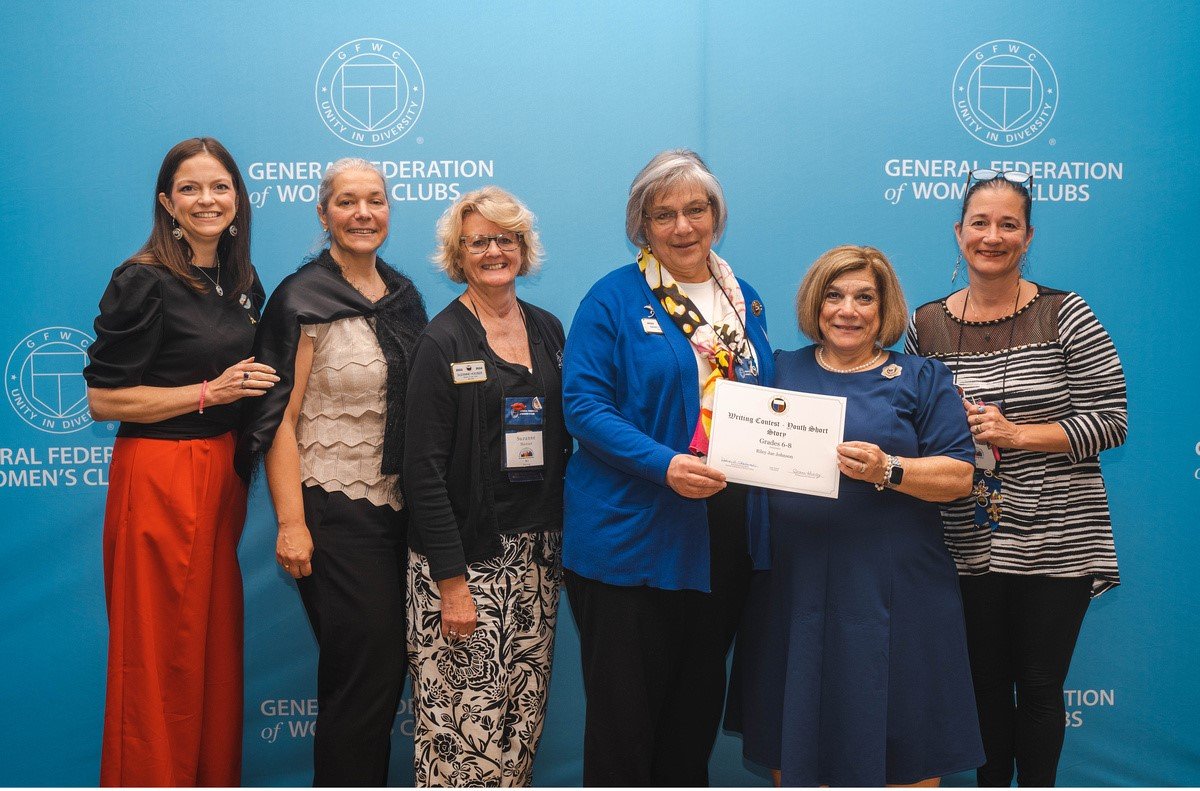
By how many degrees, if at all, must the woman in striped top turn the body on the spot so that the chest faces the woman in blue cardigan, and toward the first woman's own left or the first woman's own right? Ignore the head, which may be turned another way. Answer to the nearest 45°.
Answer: approximately 45° to the first woman's own right

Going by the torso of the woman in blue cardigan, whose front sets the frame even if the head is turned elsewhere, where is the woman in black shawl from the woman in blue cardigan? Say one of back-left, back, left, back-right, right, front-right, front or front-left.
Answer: back-right

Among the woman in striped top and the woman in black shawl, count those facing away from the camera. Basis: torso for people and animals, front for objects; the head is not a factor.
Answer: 0

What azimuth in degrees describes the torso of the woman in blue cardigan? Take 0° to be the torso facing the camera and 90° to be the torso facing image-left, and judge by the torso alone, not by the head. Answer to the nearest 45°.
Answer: approximately 315°
